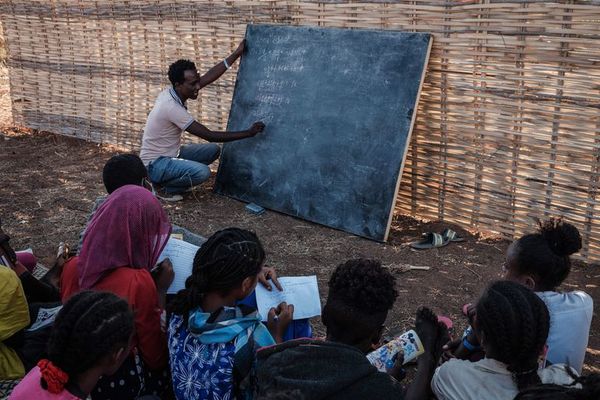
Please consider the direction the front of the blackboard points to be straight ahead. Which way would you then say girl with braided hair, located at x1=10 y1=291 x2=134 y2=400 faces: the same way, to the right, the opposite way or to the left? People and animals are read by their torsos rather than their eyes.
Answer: the opposite way

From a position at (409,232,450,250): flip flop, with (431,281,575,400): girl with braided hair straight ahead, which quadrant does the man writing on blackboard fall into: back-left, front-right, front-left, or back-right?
back-right

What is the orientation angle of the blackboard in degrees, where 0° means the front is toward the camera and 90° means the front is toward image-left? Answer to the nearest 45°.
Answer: approximately 45°

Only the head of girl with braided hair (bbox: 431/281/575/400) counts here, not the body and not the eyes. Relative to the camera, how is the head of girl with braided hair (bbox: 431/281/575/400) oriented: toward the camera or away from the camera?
away from the camera

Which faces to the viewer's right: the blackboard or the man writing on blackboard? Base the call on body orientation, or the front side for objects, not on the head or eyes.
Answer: the man writing on blackboard

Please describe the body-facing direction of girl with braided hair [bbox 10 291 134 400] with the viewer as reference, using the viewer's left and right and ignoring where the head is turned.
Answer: facing away from the viewer and to the right of the viewer

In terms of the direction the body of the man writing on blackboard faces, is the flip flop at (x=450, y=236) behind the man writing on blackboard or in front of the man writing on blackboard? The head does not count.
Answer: in front

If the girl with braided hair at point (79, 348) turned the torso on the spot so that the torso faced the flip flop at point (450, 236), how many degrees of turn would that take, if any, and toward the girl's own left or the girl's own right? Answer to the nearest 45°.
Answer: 0° — they already face it

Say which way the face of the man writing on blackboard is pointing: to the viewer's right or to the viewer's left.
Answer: to the viewer's right

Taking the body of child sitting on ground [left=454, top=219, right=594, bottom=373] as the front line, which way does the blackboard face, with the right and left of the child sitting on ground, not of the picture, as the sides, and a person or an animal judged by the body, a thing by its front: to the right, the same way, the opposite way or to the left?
to the left

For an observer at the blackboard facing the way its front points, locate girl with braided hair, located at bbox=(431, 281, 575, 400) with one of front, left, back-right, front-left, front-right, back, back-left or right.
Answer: front-left

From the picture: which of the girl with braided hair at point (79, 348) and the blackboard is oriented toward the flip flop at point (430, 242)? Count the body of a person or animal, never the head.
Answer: the girl with braided hair

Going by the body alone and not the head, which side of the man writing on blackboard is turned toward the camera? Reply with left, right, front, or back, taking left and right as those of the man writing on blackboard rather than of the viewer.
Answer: right

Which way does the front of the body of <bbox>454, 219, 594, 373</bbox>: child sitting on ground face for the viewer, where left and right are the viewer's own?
facing away from the viewer and to the left of the viewer
